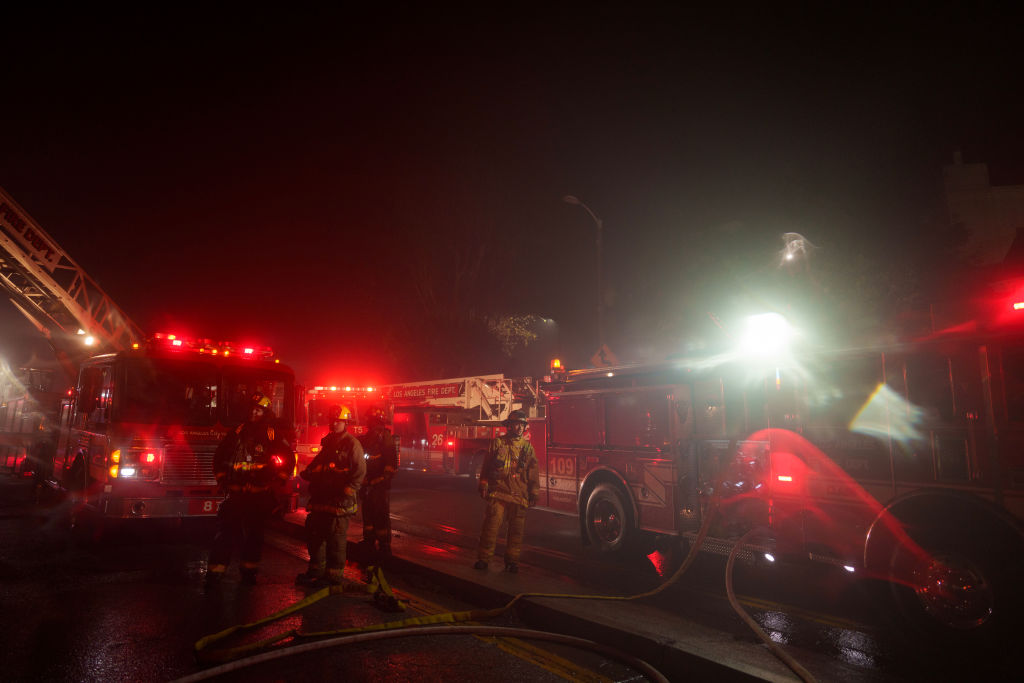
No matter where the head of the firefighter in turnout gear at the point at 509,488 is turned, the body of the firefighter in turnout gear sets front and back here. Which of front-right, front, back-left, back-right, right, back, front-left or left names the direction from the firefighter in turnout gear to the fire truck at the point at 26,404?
back-right

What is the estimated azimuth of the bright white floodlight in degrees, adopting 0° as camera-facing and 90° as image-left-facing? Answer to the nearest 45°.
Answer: approximately 0°

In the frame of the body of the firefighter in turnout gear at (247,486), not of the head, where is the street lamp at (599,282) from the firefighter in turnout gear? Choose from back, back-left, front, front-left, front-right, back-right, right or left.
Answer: back-left

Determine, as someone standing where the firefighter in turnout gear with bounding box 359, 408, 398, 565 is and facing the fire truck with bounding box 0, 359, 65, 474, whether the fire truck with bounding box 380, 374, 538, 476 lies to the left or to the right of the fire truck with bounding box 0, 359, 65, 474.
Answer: right
